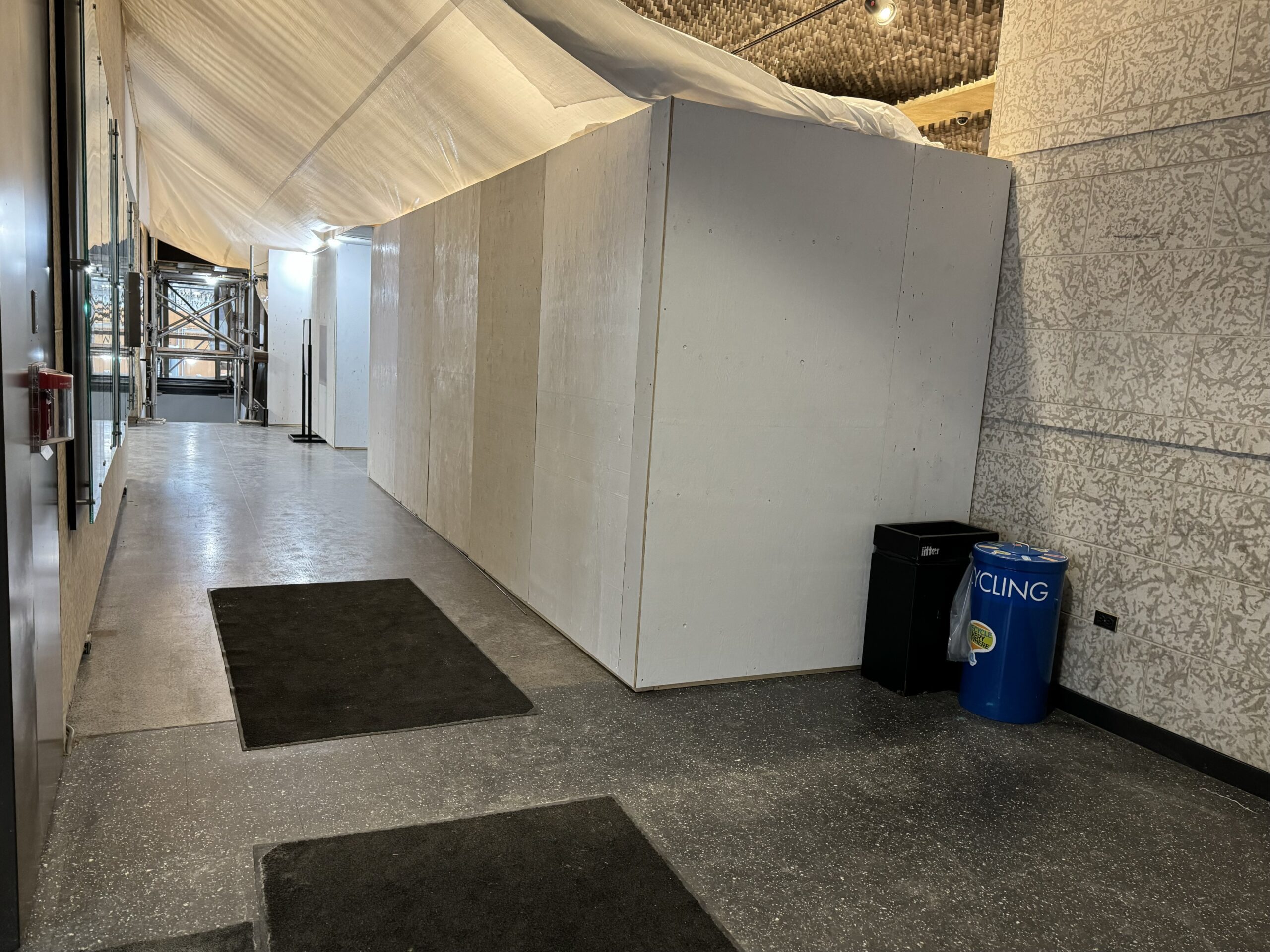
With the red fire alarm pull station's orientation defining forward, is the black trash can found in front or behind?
in front

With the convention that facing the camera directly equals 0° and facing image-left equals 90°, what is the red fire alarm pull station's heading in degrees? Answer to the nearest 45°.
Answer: approximately 270°

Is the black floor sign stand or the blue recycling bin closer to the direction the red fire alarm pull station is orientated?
the blue recycling bin

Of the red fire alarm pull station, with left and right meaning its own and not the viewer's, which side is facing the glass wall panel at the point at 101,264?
left

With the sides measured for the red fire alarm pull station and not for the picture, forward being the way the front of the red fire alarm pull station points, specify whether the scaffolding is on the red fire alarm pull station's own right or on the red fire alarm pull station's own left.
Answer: on the red fire alarm pull station's own left

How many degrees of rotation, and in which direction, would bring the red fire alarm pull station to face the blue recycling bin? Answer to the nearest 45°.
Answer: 0° — it already faces it
